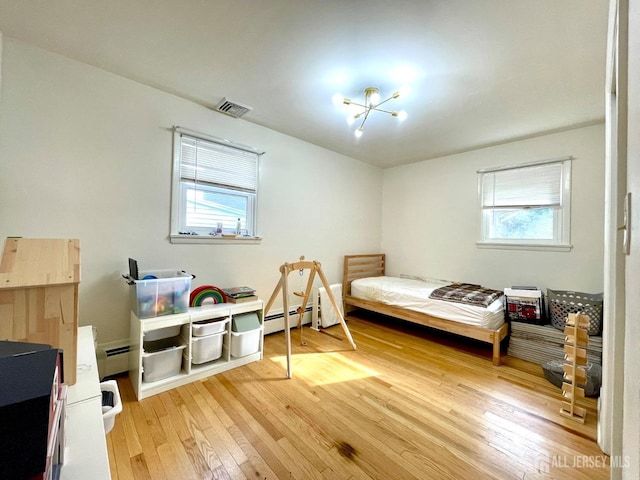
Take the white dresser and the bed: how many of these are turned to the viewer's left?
0

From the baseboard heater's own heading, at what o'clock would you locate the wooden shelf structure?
The wooden shelf structure is roughly at 2 o'clock from the baseboard heater.

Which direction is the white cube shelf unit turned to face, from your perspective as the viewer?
facing the viewer and to the right of the viewer

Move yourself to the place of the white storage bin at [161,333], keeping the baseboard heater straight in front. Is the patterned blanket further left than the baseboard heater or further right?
right

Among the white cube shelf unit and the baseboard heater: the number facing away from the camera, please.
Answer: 0

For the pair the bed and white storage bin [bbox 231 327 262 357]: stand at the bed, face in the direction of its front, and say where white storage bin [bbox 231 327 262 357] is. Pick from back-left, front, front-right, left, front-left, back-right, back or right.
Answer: right

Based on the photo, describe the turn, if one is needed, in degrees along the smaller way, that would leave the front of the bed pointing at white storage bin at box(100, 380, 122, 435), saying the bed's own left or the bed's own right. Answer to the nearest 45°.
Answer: approximately 90° to the bed's own right

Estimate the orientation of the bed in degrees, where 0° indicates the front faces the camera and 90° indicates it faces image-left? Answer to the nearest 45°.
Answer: approximately 315°

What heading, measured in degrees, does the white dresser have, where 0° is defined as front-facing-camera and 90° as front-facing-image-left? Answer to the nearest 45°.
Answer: approximately 270°
